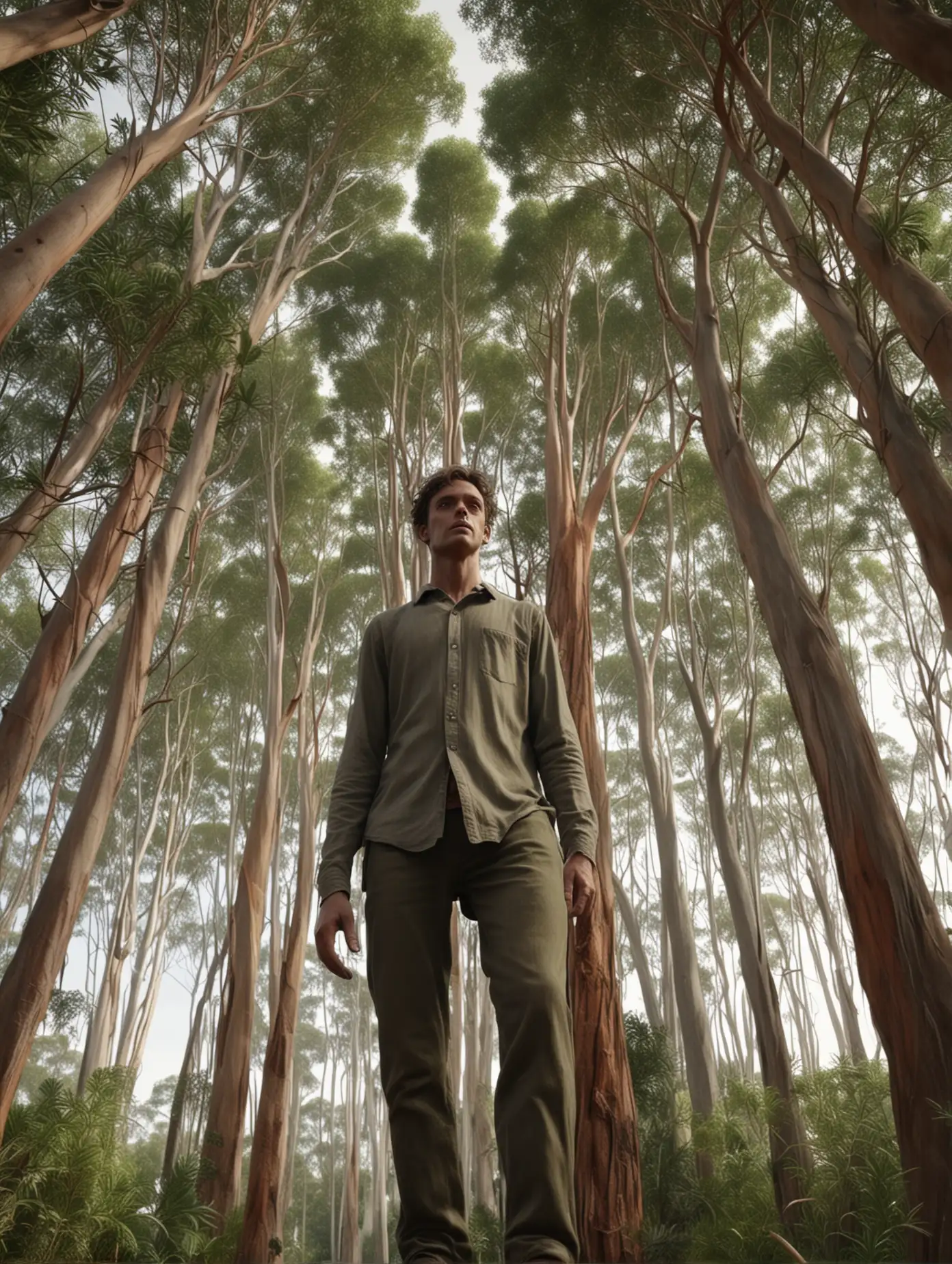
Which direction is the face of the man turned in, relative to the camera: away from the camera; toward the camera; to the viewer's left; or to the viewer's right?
toward the camera

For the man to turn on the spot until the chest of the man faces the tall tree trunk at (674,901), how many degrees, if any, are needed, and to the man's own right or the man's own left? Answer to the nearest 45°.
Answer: approximately 180°

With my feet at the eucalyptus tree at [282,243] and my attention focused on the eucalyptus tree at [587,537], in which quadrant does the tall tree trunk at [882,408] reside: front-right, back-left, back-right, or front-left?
front-right

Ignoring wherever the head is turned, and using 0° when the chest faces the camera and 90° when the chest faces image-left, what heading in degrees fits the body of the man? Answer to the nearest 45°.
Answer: approximately 0°

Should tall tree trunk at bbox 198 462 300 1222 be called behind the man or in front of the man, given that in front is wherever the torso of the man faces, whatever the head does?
behind
